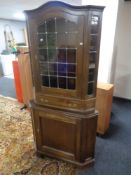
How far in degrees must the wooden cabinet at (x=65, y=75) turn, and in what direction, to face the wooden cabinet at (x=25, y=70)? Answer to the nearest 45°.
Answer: approximately 90° to its right

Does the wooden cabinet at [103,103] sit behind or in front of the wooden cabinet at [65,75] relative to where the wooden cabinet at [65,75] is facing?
behind

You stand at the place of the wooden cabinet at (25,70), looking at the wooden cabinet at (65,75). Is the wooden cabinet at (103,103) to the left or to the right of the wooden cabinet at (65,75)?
left
